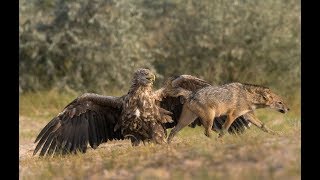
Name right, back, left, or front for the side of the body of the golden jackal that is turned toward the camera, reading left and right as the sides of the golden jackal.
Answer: right

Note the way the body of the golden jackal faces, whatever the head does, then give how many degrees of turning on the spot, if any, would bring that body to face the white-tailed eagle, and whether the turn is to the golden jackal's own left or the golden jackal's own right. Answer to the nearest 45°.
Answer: approximately 180°
